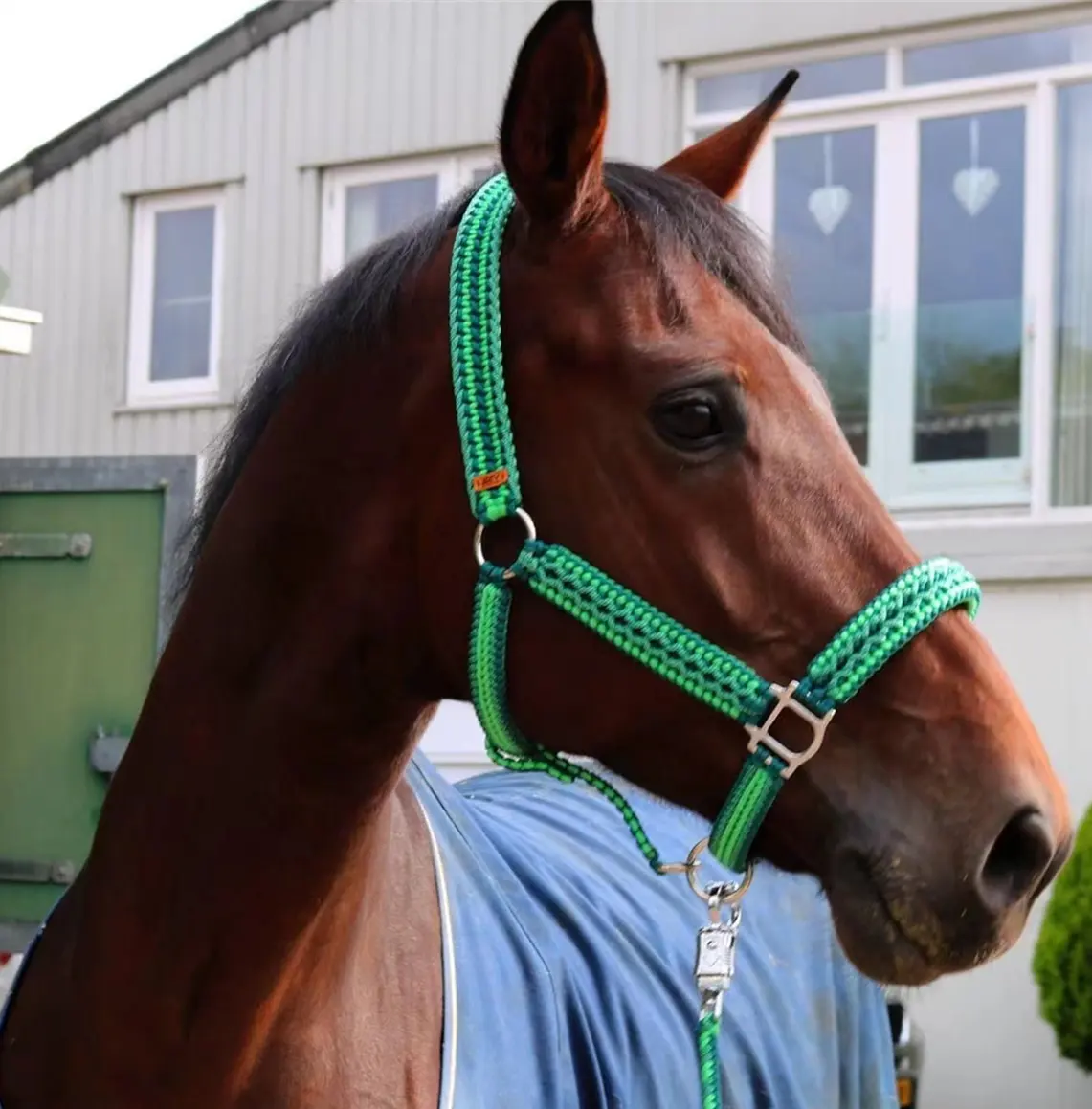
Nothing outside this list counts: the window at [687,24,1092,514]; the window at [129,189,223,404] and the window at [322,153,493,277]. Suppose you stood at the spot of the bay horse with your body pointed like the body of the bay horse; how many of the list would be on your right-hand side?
0

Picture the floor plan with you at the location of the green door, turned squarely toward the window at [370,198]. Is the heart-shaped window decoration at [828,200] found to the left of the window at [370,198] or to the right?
right

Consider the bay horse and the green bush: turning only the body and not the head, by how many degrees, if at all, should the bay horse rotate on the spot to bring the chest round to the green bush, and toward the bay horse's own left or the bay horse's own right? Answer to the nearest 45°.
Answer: approximately 45° to the bay horse's own left

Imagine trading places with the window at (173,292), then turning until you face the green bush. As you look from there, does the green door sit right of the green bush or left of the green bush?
right

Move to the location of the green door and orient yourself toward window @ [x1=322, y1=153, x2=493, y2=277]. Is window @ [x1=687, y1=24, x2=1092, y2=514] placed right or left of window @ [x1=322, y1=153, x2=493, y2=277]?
right
